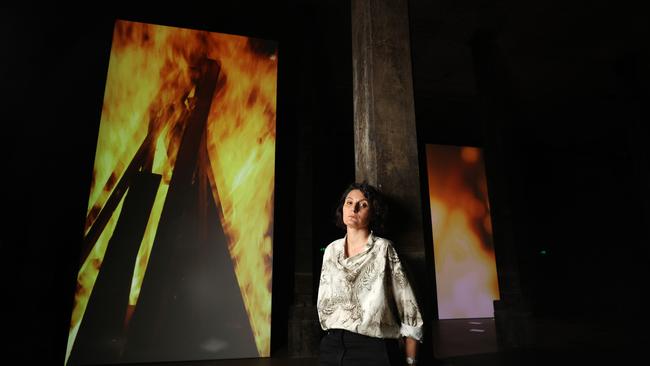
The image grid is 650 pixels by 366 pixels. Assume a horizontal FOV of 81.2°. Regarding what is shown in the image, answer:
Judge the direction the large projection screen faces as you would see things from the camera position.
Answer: facing the viewer and to the right of the viewer

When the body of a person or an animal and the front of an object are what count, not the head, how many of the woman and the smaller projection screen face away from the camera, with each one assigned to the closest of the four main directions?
0

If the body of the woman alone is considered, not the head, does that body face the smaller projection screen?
no

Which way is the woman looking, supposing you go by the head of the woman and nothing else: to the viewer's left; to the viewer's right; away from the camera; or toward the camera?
toward the camera

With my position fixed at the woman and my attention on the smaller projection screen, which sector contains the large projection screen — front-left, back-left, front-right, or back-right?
front-left

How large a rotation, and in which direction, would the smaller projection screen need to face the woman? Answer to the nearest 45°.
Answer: approximately 45° to its right

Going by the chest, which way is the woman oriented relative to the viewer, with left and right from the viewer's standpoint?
facing the viewer and to the left of the viewer

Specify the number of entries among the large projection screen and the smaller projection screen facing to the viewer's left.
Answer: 0

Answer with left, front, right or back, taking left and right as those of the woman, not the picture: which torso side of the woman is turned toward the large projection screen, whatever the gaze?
right

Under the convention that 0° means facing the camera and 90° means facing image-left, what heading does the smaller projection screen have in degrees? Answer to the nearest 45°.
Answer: approximately 315°

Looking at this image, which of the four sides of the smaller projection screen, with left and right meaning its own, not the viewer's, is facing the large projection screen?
right
